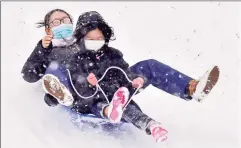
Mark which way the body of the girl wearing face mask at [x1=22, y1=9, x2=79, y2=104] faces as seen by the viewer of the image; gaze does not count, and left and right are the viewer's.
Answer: facing the viewer and to the right of the viewer

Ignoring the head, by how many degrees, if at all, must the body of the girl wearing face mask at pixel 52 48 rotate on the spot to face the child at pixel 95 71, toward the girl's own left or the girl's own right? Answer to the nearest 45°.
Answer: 0° — they already face them

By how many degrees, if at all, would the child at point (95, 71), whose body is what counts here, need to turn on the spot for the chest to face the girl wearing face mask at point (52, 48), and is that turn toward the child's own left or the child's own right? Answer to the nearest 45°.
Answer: approximately 180°

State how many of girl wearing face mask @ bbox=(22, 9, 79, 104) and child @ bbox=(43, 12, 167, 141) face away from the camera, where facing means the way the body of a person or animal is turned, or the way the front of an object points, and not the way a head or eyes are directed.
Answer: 0
